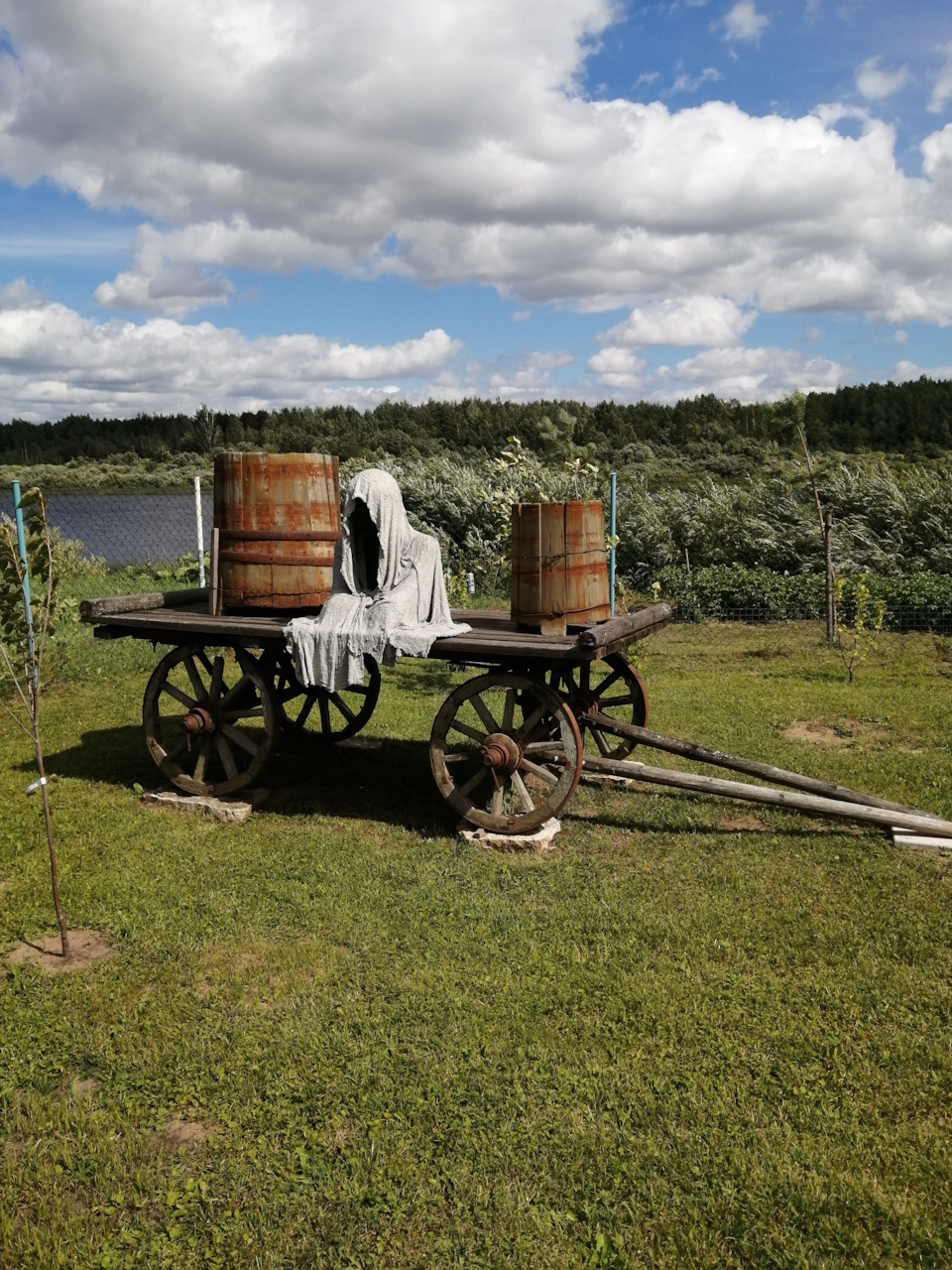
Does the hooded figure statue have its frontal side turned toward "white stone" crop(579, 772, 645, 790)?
no

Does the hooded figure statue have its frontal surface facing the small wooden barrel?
no

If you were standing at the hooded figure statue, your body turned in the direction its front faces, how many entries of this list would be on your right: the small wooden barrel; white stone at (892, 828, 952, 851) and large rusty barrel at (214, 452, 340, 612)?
1

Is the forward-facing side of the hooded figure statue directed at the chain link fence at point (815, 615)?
no

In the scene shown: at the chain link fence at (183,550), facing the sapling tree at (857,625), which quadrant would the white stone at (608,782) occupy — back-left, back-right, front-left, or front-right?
front-right

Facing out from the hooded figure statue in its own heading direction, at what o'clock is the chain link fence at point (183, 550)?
The chain link fence is roughly at 4 o'clock from the hooded figure statue.

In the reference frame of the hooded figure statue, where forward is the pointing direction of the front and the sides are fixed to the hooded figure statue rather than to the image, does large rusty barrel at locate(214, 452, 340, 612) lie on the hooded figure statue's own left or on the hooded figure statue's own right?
on the hooded figure statue's own right

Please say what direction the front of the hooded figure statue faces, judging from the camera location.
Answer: facing the viewer and to the left of the viewer

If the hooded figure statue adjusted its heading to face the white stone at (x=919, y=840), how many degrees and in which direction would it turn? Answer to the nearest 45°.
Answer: approximately 135° to its left
